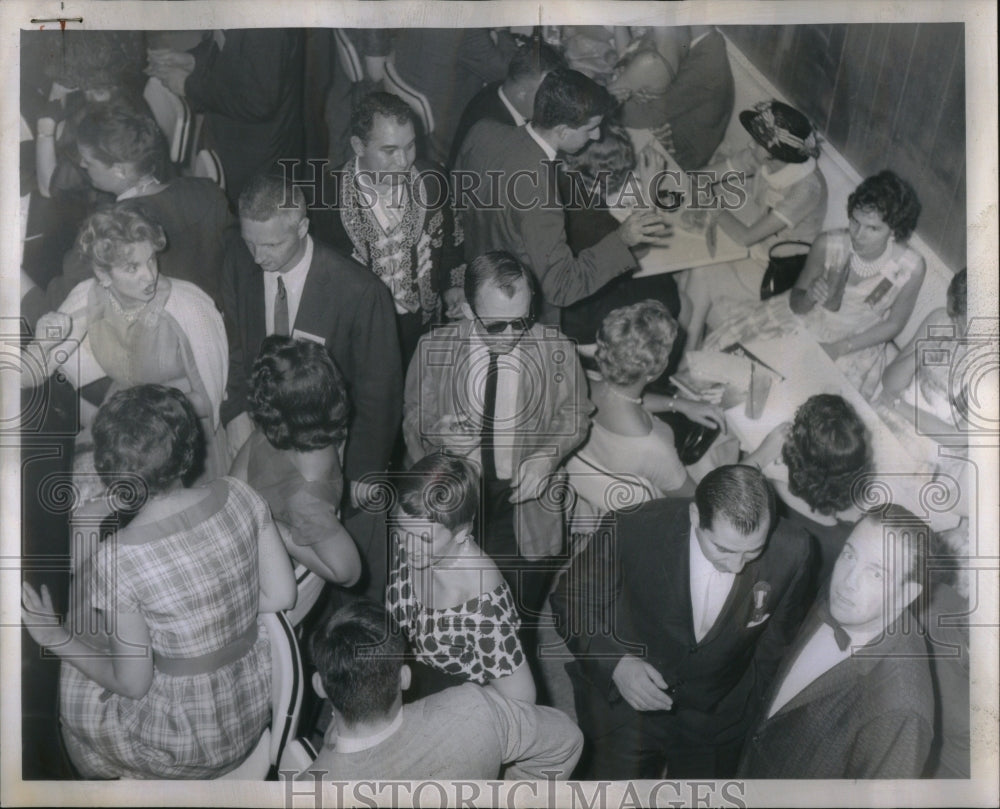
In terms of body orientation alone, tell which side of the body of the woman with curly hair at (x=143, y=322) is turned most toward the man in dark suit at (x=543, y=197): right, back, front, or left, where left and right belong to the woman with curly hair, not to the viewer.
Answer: left

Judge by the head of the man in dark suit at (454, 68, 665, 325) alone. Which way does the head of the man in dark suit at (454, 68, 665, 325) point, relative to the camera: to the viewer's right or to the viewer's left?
to the viewer's right

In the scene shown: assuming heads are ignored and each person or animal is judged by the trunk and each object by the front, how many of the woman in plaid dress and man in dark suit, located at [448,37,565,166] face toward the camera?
0

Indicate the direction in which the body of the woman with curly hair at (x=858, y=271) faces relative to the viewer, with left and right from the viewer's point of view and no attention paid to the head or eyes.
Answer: facing the viewer and to the left of the viewer

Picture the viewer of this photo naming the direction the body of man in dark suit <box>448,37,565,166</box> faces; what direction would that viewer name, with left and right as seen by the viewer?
facing away from the viewer and to the right of the viewer

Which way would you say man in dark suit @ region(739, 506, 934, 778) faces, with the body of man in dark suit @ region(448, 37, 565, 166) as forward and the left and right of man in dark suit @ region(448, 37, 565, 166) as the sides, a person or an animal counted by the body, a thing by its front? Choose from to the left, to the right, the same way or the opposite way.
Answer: the opposite way

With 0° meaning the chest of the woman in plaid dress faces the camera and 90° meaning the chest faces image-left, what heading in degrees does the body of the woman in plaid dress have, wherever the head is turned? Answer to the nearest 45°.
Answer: approximately 135°

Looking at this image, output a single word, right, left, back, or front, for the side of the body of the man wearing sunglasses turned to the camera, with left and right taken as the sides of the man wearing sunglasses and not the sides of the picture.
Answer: front

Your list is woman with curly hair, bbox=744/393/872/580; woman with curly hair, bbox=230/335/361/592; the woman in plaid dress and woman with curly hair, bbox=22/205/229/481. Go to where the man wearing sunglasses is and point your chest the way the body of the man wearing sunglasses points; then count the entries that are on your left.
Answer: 1

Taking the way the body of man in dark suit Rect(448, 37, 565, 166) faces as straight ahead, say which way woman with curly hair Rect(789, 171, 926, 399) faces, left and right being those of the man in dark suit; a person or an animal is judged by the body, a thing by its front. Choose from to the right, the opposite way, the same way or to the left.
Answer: the opposite way

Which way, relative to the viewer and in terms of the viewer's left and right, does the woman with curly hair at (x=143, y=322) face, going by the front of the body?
facing the viewer

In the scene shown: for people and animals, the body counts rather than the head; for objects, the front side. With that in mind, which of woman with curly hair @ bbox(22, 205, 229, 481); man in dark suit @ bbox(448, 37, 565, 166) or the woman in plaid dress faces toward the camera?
the woman with curly hair
